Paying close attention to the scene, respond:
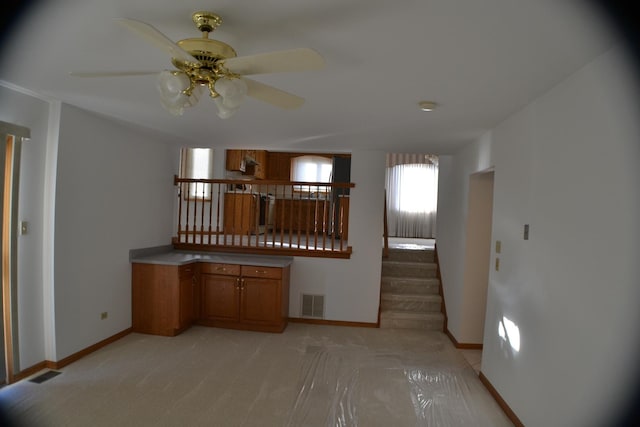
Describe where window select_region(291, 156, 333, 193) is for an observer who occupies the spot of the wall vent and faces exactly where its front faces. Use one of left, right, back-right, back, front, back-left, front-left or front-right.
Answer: back

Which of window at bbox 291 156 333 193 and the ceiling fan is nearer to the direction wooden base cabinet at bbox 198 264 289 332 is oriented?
the ceiling fan

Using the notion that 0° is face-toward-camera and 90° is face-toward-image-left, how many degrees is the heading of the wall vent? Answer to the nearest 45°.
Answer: approximately 0°

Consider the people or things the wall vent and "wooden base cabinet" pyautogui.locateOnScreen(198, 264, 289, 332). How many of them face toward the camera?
2

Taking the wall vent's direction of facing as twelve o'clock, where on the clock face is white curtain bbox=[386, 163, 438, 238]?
The white curtain is roughly at 7 o'clock from the wall vent.

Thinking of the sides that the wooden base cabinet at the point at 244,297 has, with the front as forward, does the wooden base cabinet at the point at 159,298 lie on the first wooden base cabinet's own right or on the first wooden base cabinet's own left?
on the first wooden base cabinet's own right

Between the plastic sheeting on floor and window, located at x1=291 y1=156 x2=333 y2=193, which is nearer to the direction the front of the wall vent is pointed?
the plastic sheeting on floor

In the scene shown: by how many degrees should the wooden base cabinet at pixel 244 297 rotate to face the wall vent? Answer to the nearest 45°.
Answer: approximately 90° to its left

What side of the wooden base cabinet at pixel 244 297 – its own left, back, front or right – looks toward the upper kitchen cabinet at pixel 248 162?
back

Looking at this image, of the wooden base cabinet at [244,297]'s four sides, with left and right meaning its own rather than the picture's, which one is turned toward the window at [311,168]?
back

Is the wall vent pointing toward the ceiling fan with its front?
yes

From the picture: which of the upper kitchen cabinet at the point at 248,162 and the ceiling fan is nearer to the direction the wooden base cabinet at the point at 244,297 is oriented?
the ceiling fan

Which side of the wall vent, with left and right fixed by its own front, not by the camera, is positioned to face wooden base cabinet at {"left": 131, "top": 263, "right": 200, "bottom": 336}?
right
